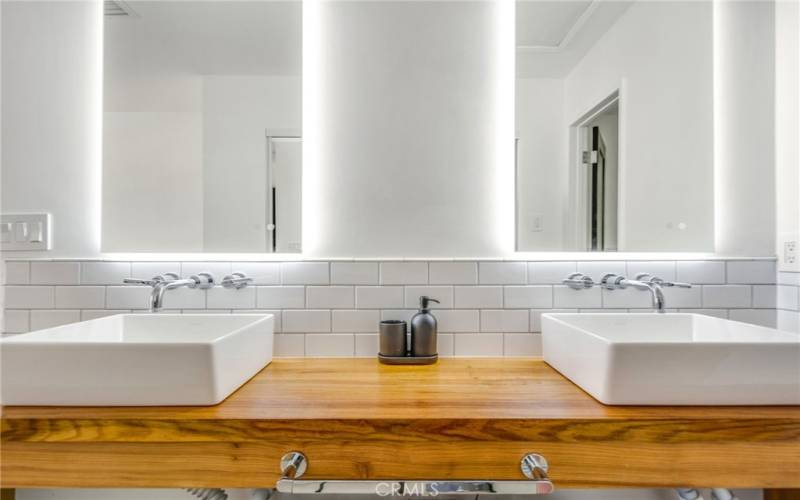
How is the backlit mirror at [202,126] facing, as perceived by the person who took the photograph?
facing the viewer

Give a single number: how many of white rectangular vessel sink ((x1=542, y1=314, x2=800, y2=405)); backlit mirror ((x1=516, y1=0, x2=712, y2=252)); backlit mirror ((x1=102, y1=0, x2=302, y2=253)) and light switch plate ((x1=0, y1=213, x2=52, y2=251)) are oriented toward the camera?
4

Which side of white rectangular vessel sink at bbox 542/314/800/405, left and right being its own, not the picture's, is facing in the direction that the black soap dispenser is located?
right

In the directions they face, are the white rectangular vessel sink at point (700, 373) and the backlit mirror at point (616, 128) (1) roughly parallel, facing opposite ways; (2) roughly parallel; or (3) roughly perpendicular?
roughly parallel

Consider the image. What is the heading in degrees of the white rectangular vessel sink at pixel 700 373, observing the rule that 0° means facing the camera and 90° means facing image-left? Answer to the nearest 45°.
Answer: approximately 0°

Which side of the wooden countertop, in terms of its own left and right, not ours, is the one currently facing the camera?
front

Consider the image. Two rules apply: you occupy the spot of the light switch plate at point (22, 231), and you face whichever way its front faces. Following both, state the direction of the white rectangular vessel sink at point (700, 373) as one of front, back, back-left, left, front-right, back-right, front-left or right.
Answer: front-left

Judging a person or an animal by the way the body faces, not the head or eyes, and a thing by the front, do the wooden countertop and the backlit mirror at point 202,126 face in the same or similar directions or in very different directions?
same or similar directions

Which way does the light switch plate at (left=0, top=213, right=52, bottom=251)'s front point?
toward the camera
